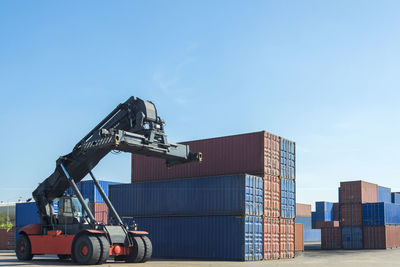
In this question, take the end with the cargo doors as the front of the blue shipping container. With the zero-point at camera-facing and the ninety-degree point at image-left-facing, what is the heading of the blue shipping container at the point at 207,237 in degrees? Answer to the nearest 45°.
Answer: approximately 315°

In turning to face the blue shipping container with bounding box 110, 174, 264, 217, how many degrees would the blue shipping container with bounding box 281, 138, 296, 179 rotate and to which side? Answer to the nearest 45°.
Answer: approximately 90° to its right

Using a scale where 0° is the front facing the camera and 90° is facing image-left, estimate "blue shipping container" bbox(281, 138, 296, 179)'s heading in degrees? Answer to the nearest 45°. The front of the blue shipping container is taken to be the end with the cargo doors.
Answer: approximately 315°

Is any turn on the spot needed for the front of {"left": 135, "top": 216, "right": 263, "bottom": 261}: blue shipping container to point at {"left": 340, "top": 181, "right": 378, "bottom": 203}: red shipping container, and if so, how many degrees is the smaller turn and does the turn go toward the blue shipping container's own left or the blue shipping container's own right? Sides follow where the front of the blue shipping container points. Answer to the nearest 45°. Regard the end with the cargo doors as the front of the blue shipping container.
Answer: approximately 90° to the blue shipping container's own left

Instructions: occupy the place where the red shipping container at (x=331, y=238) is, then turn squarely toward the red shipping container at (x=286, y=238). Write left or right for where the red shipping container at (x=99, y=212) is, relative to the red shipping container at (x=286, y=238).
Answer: right

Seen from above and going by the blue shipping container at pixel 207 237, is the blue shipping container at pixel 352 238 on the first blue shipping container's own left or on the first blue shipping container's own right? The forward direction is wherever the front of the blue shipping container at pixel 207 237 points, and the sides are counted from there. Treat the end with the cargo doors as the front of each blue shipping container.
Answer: on the first blue shipping container's own left
